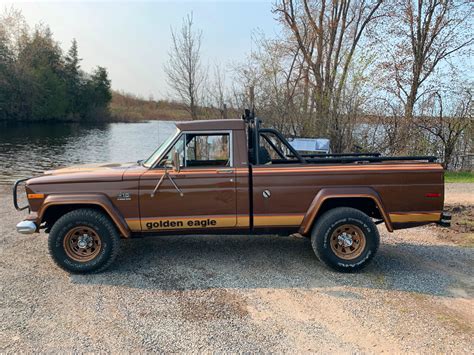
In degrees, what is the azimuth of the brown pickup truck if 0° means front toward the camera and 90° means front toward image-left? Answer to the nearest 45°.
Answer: approximately 90°

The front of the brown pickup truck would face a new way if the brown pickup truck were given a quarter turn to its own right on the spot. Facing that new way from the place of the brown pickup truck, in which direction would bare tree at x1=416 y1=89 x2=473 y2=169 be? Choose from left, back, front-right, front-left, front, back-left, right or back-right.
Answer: front-right
